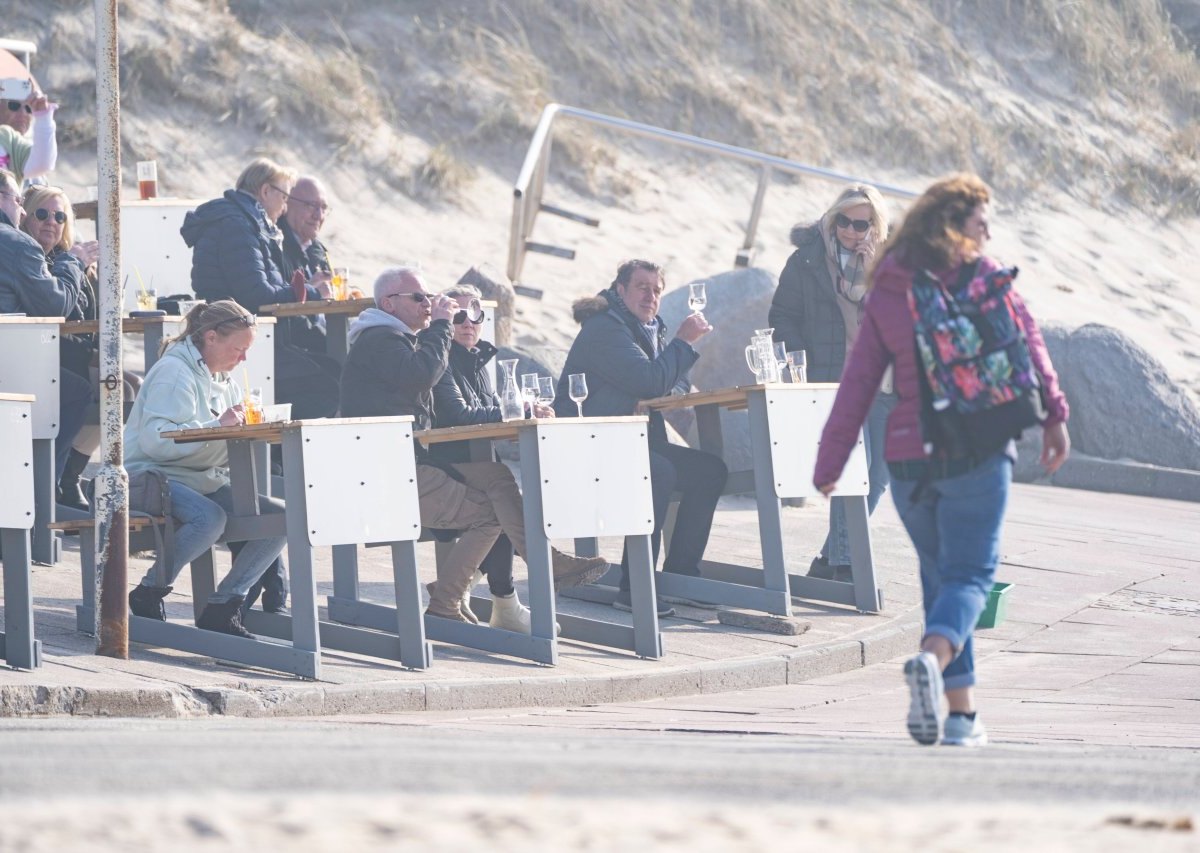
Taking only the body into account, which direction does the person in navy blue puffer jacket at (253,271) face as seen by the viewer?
to the viewer's right

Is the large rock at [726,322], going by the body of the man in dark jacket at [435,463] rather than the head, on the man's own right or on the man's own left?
on the man's own left

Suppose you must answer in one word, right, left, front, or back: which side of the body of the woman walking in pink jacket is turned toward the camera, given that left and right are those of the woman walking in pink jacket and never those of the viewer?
back

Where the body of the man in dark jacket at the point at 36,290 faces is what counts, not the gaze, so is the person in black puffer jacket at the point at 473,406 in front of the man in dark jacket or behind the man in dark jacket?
in front

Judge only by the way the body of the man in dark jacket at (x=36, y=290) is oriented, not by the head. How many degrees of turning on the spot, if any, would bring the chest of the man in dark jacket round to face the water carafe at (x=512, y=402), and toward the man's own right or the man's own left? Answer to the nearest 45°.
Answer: approximately 45° to the man's own right

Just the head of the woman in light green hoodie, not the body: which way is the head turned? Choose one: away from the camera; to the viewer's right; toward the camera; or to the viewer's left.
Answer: to the viewer's right

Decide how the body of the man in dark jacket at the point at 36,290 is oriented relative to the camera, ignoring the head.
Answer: to the viewer's right

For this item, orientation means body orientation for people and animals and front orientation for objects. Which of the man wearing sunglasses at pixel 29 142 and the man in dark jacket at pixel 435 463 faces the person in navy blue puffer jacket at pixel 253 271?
the man wearing sunglasses

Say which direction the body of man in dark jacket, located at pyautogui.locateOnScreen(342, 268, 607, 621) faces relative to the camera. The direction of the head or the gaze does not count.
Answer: to the viewer's right

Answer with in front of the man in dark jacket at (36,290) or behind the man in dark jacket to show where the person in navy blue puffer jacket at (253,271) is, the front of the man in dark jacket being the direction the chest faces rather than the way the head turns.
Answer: in front
